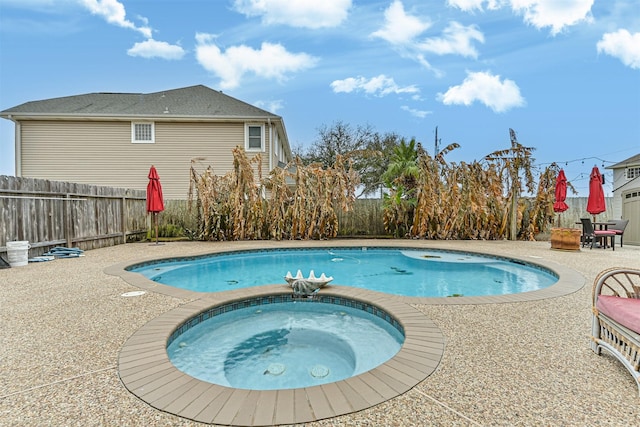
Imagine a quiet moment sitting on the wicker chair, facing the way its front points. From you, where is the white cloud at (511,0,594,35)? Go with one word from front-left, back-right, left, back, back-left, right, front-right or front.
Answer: back-right

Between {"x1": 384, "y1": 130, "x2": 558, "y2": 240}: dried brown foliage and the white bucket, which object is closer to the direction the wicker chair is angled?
the white bucket

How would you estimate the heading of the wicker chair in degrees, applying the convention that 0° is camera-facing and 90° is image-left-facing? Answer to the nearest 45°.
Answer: approximately 45°

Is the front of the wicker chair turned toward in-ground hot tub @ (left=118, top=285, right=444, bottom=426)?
yes

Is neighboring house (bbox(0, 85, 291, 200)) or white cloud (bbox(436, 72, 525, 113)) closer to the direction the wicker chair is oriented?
the neighboring house
